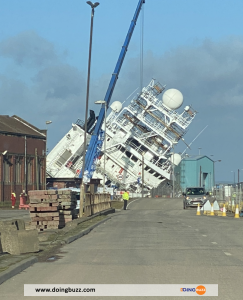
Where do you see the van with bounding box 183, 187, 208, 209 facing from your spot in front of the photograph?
facing the viewer
